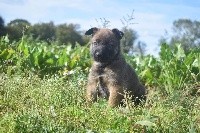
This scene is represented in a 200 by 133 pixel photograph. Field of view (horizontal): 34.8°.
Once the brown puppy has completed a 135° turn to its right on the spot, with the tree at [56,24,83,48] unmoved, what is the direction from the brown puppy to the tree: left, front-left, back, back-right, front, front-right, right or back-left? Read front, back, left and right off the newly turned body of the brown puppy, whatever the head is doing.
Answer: front

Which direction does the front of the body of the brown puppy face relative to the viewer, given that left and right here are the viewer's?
facing the viewer and to the left of the viewer
